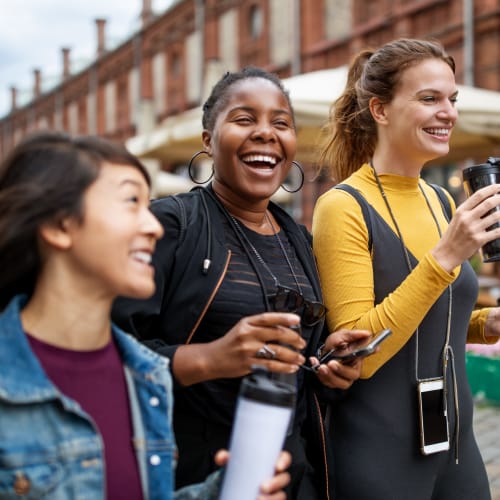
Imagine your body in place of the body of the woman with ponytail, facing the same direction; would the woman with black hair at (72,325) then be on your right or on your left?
on your right

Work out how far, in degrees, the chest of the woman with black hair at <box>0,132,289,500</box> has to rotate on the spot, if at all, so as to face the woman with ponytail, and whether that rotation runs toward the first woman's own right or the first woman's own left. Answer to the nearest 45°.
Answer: approximately 90° to the first woman's own left

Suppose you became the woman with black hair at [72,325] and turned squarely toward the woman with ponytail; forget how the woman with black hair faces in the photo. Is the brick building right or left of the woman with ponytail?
left

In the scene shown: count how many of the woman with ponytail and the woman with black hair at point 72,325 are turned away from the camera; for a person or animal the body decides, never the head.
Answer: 0

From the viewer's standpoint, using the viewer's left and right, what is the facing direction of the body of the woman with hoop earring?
facing the viewer and to the right of the viewer

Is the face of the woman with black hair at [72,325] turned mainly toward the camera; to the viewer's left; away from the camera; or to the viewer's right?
to the viewer's right
